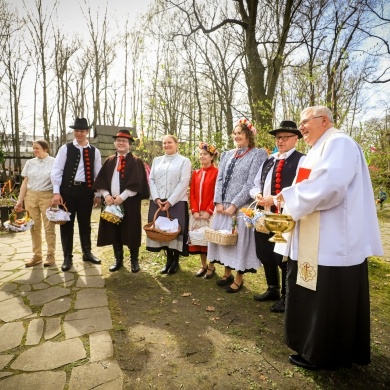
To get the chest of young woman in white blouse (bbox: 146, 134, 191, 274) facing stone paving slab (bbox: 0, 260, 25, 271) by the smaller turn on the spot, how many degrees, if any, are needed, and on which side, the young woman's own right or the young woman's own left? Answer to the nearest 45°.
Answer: approximately 45° to the young woman's own right

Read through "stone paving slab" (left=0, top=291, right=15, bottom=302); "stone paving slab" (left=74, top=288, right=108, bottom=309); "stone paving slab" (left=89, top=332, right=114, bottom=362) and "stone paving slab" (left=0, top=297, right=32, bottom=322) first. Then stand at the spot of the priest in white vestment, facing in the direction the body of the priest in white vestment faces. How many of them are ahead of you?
4

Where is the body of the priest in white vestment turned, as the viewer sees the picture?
to the viewer's left

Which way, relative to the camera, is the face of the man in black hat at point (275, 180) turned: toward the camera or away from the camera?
toward the camera

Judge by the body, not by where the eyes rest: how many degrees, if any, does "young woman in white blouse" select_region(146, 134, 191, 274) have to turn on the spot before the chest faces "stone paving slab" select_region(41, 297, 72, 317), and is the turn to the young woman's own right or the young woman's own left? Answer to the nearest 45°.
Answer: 0° — they already face it

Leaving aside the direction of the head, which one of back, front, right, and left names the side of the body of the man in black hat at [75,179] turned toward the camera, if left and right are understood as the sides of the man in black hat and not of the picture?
front

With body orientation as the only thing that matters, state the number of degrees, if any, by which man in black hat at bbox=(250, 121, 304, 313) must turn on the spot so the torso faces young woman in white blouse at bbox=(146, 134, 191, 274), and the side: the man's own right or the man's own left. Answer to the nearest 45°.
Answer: approximately 90° to the man's own right

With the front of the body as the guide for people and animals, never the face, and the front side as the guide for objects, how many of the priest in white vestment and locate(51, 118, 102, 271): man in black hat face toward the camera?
1

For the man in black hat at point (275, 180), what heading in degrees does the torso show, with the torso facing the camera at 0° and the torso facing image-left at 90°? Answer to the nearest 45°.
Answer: approximately 45°

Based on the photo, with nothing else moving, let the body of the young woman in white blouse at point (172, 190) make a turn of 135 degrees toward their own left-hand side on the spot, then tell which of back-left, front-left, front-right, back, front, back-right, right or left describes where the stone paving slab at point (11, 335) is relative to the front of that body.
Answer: back-right

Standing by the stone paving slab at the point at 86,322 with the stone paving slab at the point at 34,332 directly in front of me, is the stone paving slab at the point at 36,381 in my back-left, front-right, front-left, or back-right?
front-left

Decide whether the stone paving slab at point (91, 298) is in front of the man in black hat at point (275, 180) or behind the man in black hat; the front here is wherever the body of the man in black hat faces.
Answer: in front

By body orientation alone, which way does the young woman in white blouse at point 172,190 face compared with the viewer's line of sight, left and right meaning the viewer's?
facing the viewer and to the left of the viewer

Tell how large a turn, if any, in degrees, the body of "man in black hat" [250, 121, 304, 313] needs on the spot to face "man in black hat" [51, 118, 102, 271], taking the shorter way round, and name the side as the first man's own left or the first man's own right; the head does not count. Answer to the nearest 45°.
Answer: approximately 45° to the first man's own right

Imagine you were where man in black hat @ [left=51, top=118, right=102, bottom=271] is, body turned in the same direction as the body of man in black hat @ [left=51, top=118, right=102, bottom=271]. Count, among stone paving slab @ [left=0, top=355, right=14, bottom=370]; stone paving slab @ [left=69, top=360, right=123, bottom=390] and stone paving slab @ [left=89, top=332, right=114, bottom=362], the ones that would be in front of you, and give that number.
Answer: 3
